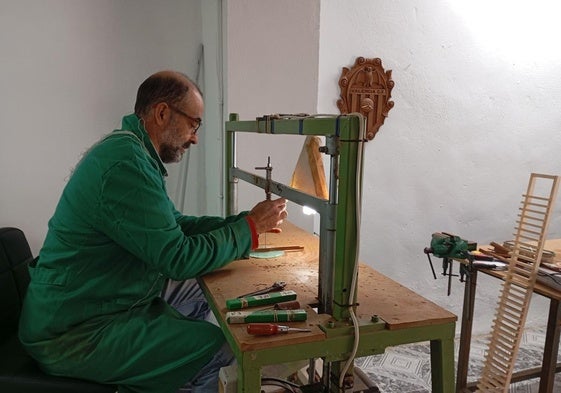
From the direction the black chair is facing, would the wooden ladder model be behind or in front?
in front

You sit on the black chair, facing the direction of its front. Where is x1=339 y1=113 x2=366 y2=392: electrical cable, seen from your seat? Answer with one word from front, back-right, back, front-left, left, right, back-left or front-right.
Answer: front-right

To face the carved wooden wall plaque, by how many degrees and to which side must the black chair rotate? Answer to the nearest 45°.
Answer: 0° — it already faces it

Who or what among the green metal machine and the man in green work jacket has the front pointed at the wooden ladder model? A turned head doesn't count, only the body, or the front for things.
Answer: the man in green work jacket

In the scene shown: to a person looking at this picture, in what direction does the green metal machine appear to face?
facing to the left of the viewer

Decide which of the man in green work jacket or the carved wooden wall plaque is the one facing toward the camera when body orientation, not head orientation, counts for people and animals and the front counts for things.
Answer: the carved wooden wall plaque

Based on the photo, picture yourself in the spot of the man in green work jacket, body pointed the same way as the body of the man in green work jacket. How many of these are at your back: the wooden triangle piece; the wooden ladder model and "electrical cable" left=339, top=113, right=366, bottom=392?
0

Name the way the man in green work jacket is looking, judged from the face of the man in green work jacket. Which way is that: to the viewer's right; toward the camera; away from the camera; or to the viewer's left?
to the viewer's right

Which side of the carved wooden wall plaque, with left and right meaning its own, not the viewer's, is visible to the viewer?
front

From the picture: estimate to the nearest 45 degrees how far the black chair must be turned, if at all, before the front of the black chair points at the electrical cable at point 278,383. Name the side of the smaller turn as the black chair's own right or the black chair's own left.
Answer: approximately 45° to the black chair's own right

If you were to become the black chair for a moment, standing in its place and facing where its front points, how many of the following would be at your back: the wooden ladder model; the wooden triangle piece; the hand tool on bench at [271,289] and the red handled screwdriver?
0

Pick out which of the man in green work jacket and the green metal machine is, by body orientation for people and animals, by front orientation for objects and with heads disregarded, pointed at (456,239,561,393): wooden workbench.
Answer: the man in green work jacket

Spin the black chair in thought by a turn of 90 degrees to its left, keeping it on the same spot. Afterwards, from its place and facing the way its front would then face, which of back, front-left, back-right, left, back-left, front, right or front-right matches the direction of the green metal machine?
back-right

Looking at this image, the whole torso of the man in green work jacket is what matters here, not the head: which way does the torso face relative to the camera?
to the viewer's right

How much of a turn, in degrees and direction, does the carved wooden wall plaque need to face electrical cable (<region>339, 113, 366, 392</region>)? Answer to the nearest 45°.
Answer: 0° — it already faces it

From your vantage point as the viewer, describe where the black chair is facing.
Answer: facing to the right of the viewer

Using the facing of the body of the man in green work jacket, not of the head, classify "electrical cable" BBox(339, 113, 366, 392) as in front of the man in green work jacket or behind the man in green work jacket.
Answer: in front

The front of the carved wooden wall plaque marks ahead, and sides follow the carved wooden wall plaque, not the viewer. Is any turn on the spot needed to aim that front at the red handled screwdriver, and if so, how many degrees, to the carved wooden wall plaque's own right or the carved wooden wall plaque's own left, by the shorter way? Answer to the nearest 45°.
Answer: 0° — it already faces it

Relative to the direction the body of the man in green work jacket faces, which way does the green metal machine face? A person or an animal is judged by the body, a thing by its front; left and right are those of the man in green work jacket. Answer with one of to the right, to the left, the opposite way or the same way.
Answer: the opposite way
